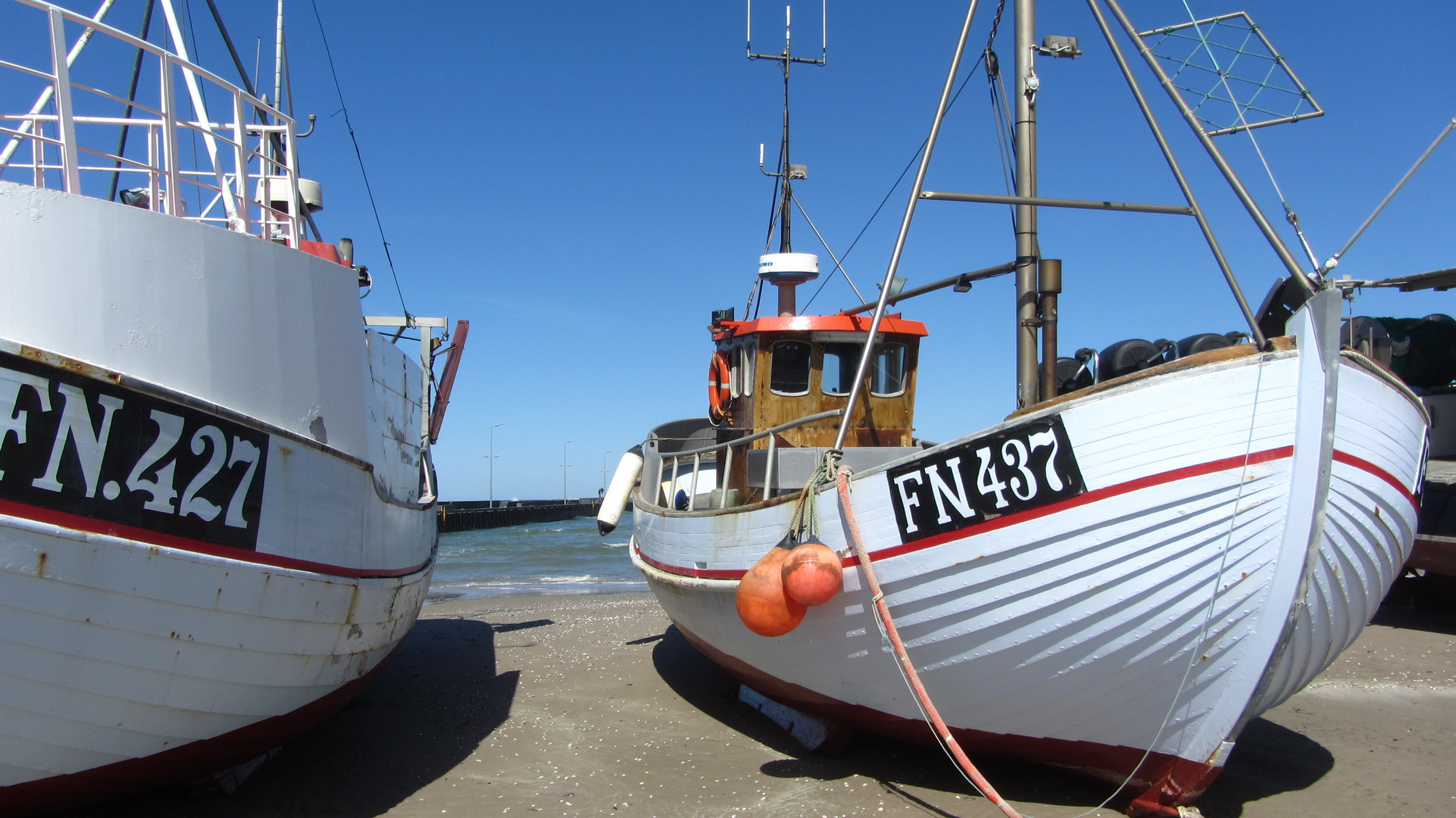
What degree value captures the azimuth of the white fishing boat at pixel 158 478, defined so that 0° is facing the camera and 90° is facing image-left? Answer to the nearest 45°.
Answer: approximately 45°

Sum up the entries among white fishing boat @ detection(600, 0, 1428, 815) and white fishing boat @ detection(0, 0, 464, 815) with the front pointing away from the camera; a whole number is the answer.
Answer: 0

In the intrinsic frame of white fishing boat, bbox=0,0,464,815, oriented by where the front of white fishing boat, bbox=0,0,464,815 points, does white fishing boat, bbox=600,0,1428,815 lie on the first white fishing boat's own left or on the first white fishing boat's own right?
on the first white fishing boat's own left

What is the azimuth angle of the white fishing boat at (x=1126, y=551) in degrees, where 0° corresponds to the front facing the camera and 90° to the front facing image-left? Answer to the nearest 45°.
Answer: approximately 315°

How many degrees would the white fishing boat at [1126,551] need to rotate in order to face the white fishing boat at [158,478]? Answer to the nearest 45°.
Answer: approximately 135° to its right
